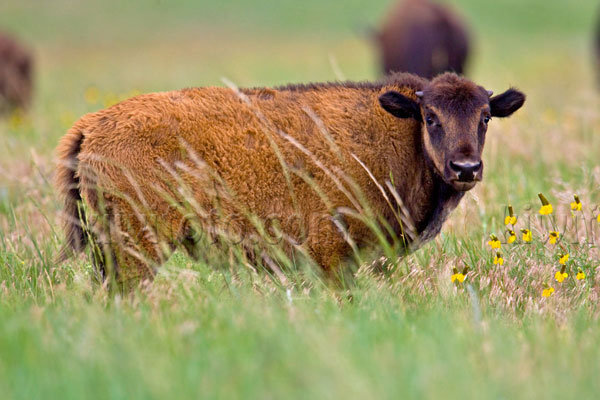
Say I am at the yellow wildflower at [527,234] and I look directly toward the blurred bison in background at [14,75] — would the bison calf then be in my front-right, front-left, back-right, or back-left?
front-left

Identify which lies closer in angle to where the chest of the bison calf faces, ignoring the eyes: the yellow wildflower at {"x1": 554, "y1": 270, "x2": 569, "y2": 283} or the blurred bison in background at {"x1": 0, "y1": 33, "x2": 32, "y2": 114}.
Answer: the yellow wildflower

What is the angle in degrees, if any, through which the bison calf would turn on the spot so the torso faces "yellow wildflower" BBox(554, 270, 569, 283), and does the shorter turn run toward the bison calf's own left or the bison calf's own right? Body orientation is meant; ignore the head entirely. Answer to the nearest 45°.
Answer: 0° — it already faces it

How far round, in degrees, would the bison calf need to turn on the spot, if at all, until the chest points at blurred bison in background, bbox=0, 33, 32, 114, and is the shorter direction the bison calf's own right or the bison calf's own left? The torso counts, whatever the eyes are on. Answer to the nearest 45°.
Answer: approximately 135° to the bison calf's own left

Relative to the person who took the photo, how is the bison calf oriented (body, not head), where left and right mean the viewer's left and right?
facing to the right of the viewer

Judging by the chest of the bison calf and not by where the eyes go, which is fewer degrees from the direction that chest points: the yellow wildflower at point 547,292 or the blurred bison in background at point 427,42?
the yellow wildflower

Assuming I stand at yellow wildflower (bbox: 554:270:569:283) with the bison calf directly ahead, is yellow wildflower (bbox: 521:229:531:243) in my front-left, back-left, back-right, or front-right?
front-right

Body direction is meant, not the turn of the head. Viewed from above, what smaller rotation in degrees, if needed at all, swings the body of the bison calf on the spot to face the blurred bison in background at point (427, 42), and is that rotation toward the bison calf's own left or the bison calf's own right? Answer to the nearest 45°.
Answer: approximately 90° to the bison calf's own left

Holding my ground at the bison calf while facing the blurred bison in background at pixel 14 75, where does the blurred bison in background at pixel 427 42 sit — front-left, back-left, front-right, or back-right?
front-right

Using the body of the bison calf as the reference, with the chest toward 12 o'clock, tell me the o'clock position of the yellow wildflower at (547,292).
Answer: The yellow wildflower is roughly at 1 o'clock from the bison calf.

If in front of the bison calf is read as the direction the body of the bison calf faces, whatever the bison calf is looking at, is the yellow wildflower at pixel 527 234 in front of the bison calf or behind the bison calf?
in front

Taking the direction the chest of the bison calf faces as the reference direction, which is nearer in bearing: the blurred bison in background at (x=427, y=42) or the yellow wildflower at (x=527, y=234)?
the yellow wildflower

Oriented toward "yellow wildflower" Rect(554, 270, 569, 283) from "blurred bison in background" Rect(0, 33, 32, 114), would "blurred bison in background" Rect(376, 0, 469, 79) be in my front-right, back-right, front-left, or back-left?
front-left
